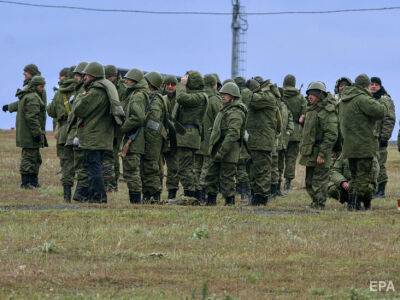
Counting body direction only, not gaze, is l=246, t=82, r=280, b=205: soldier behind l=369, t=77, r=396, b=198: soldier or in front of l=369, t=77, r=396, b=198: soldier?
in front

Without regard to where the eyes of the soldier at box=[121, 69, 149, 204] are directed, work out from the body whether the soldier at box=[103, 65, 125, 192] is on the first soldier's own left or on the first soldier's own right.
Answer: on the first soldier's own right

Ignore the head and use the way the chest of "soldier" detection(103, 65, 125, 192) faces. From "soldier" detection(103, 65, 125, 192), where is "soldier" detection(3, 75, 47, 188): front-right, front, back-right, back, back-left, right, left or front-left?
front-right

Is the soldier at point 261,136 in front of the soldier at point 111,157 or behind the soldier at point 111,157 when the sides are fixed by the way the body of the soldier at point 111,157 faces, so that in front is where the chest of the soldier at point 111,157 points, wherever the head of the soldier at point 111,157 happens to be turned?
behind

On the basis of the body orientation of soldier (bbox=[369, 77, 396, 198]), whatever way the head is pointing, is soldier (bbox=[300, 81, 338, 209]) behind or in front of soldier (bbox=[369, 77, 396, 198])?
in front

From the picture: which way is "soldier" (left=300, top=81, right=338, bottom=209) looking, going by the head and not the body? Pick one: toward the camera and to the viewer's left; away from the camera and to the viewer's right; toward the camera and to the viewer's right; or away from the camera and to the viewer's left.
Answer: toward the camera and to the viewer's left
